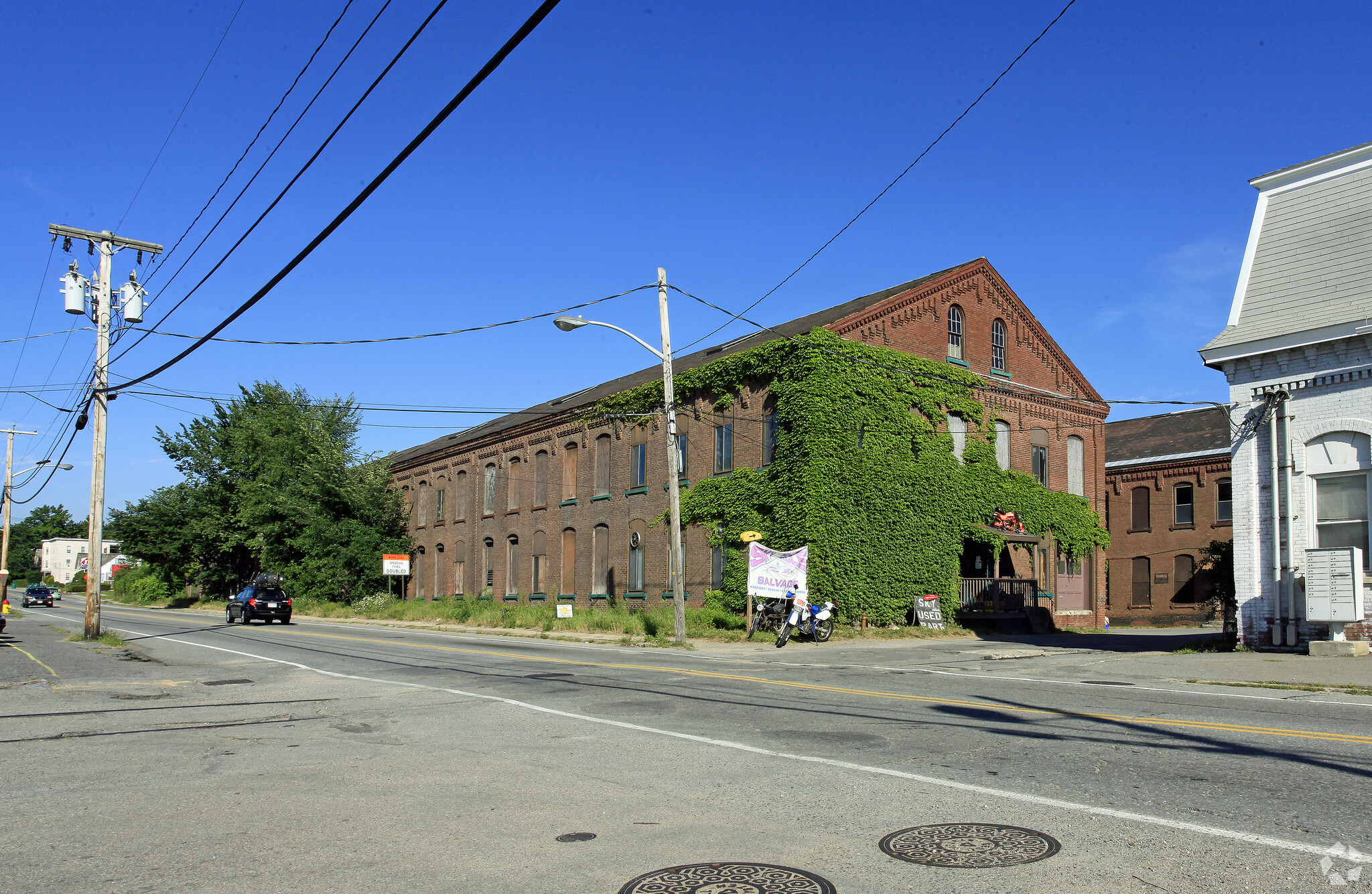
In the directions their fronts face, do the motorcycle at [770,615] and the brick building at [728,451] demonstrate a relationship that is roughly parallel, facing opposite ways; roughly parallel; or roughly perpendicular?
roughly perpendicular

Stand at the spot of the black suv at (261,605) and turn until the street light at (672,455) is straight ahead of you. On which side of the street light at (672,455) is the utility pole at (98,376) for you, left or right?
right

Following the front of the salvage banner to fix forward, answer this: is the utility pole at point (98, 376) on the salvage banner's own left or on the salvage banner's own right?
on the salvage banner's own right

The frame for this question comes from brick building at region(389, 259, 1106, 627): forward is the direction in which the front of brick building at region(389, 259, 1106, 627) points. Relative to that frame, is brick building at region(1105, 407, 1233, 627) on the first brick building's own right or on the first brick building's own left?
on the first brick building's own left

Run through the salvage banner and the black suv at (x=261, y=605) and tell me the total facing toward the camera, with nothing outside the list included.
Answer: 1

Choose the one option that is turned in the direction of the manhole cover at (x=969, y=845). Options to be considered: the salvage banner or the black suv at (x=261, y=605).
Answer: the salvage banner

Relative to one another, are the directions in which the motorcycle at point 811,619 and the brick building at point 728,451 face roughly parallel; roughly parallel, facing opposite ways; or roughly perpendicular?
roughly perpendicular

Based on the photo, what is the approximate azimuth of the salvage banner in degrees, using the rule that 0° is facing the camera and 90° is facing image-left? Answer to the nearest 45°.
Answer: approximately 0°

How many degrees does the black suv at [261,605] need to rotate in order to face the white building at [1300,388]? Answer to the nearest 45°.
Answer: approximately 180°

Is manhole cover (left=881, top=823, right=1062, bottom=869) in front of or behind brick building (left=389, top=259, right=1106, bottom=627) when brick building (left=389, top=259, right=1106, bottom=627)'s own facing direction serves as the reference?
in front

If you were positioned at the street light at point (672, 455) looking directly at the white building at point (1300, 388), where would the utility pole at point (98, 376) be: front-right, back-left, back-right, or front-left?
back-right

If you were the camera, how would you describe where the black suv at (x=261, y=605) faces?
facing away from the viewer and to the left of the viewer
